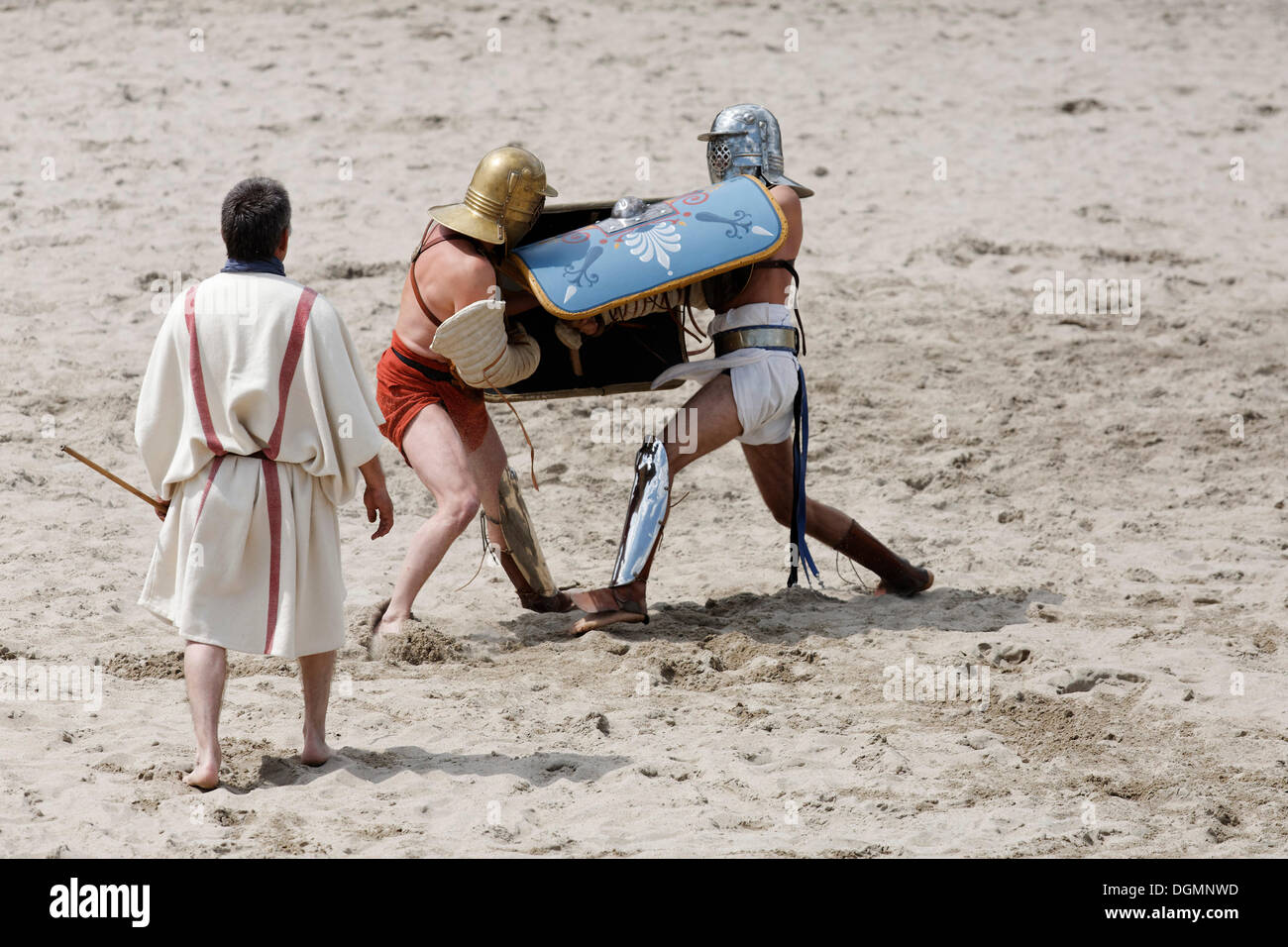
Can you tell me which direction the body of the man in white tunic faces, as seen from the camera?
away from the camera

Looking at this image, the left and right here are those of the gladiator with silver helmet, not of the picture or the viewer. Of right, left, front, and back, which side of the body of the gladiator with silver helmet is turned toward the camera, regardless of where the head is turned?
left

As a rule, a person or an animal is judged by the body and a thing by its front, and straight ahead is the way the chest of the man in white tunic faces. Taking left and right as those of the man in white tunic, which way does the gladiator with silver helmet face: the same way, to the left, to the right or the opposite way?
to the left

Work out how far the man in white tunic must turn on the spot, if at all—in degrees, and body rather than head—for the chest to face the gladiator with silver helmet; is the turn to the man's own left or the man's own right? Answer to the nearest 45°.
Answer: approximately 45° to the man's own right

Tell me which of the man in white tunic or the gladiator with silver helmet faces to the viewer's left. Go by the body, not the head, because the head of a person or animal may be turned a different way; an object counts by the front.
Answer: the gladiator with silver helmet

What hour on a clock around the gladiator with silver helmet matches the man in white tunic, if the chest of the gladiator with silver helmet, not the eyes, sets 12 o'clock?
The man in white tunic is roughly at 10 o'clock from the gladiator with silver helmet.

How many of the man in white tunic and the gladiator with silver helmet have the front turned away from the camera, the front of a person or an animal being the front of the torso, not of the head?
1
